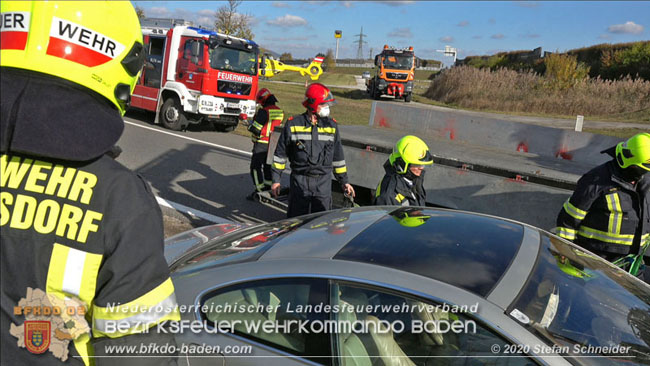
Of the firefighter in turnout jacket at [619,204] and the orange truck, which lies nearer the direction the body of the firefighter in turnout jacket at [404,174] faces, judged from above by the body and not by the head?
the firefighter in turnout jacket

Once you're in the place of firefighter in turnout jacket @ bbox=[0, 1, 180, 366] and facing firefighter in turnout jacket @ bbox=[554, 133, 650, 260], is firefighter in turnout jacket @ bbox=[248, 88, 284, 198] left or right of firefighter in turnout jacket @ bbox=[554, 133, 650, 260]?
left

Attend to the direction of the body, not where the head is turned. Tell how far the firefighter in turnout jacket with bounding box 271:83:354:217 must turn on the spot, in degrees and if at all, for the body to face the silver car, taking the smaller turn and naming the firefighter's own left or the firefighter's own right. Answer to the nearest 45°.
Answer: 0° — they already face it

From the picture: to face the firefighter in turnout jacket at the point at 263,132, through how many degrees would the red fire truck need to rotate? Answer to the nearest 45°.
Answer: approximately 45° to its right

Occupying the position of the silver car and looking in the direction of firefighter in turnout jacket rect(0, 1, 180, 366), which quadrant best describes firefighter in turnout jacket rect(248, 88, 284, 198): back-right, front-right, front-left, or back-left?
back-right

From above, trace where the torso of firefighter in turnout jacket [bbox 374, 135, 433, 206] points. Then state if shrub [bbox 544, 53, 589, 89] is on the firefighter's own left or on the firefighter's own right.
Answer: on the firefighter's own left

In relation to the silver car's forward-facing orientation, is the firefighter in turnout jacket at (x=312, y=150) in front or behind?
behind
